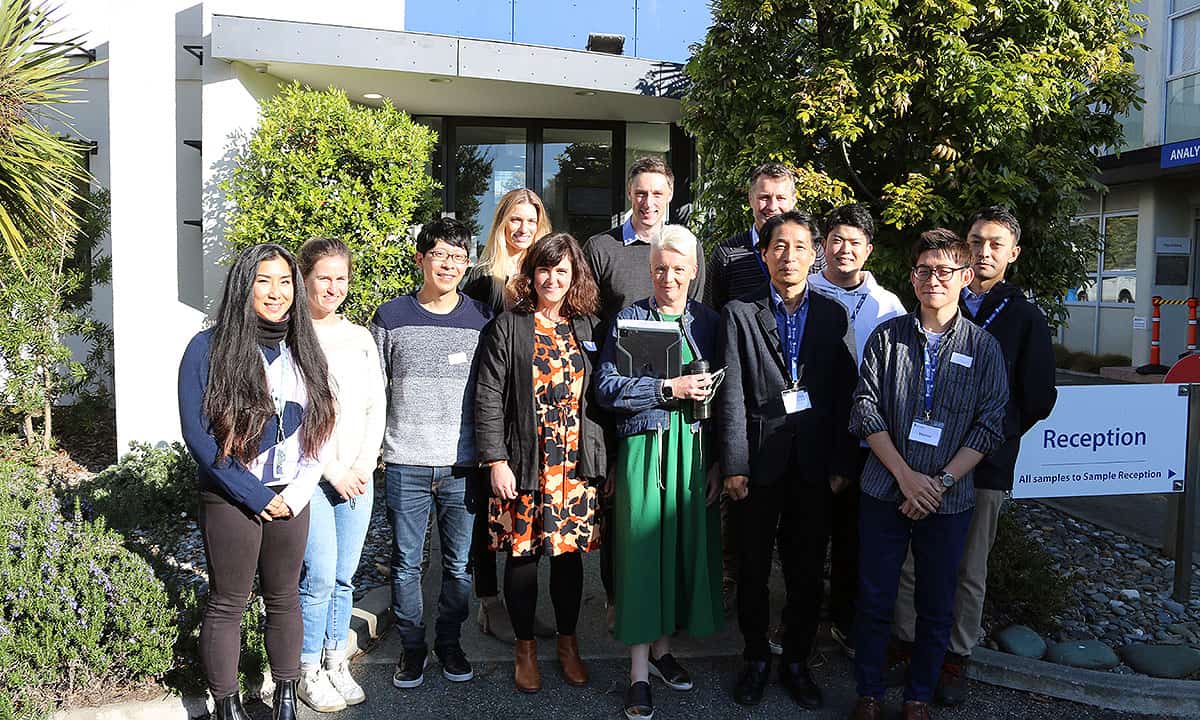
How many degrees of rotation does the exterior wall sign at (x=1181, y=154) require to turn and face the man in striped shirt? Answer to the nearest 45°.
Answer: approximately 45° to its left

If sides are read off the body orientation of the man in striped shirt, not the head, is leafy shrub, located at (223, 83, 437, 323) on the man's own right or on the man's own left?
on the man's own right

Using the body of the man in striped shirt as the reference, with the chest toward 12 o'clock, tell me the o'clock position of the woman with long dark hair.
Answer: The woman with long dark hair is roughly at 2 o'clock from the man in striped shirt.

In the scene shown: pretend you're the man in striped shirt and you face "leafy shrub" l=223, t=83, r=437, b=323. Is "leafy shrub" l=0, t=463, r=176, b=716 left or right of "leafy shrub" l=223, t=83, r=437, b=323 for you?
left

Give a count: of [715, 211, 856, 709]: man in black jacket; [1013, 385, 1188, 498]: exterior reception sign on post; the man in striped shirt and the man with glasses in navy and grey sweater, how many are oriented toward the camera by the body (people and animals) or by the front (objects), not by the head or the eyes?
4

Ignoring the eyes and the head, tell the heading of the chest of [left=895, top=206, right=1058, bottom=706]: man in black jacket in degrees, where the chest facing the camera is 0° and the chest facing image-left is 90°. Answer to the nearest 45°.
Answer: approximately 45°

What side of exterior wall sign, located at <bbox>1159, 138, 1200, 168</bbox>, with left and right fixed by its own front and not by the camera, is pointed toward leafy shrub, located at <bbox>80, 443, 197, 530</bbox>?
front

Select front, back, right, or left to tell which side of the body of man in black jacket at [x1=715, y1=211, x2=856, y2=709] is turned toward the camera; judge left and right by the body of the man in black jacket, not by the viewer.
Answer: front

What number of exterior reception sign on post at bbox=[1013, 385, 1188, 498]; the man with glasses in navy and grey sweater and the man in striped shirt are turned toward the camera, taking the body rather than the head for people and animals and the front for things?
3

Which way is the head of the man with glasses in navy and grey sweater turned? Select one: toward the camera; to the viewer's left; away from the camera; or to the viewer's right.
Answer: toward the camera

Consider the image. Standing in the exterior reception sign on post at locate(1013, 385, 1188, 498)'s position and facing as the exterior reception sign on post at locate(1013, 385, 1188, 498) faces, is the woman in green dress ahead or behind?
ahead

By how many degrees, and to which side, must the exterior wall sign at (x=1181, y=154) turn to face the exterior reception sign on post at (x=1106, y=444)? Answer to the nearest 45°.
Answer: approximately 45° to its left

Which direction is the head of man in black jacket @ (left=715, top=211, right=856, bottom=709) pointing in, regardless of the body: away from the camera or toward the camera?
toward the camera

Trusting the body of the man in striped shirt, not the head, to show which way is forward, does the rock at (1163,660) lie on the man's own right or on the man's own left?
on the man's own left

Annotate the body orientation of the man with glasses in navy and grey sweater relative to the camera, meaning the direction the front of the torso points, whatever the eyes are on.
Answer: toward the camera

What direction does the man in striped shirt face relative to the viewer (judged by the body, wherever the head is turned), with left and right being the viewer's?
facing the viewer

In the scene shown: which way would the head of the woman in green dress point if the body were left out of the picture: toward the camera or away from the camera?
toward the camera
